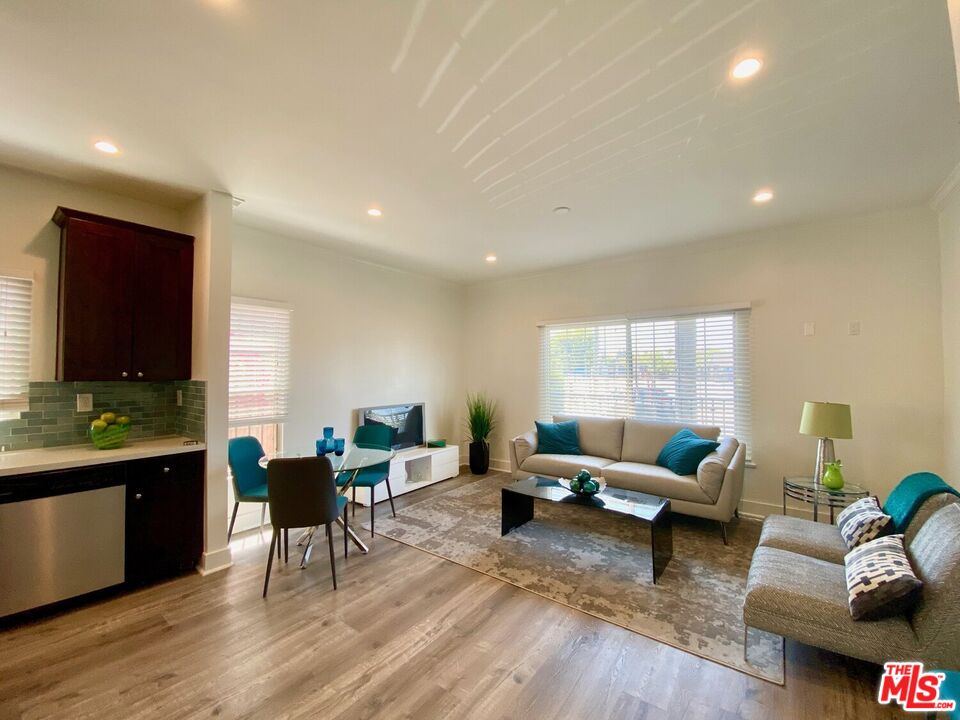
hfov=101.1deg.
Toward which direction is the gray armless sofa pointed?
to the viewer's left

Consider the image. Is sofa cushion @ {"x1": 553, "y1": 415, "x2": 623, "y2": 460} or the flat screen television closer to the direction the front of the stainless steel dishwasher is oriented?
the sofa cushion

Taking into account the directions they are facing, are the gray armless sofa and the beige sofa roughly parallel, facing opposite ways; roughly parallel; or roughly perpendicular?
roughly perpendicular

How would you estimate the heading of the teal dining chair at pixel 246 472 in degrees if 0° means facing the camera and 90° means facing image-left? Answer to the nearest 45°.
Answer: approximately 315°

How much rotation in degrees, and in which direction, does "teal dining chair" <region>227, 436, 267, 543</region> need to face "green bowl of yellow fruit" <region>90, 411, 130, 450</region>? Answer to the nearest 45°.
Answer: approximately 135° to its right

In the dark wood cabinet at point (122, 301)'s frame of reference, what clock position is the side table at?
The side table is roughly at 10 o'clock from the dark wood cabinet.

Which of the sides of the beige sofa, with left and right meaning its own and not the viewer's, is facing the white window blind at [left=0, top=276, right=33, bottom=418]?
front

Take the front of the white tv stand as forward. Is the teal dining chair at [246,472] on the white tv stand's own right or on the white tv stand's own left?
on the white tv stand's own right

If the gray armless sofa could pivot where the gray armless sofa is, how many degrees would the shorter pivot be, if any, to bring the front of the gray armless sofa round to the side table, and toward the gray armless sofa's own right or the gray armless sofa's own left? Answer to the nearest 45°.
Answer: approximately 90° to the gray armless sofa's own right

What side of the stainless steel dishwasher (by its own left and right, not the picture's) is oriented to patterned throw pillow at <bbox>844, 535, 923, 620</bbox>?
front

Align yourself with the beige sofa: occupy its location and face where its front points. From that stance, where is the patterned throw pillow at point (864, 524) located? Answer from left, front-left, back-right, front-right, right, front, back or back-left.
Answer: left

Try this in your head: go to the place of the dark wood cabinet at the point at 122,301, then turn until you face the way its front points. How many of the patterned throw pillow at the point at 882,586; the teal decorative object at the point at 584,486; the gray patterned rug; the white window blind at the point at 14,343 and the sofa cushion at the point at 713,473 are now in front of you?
4

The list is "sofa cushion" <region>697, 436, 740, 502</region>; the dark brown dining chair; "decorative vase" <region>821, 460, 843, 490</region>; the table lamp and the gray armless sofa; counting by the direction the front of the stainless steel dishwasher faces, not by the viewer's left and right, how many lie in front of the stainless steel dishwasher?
5

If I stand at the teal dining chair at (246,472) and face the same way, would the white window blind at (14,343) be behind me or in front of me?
behind

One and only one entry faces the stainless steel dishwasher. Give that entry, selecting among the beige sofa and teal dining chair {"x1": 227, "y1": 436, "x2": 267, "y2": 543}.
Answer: the beige sofa
